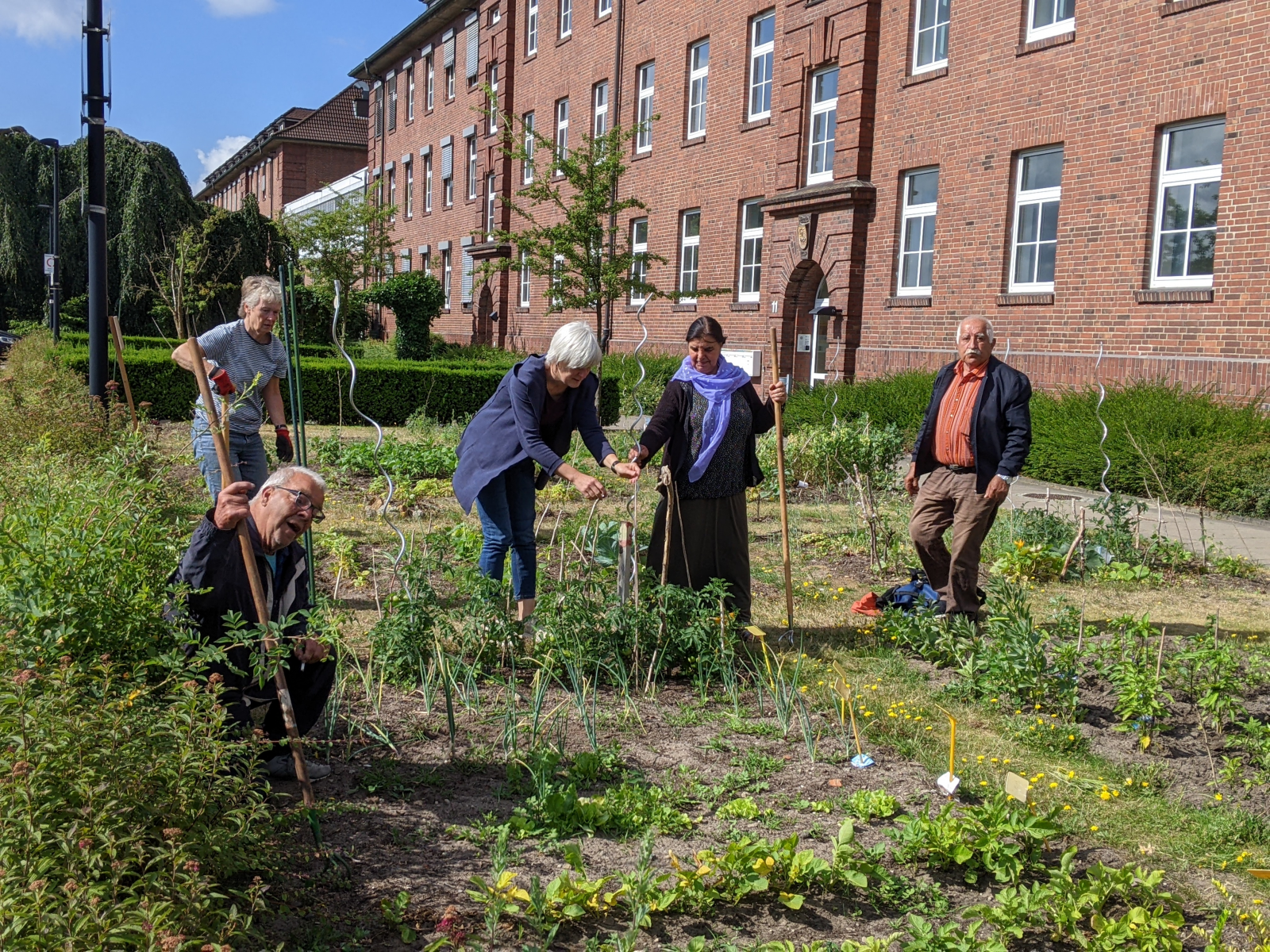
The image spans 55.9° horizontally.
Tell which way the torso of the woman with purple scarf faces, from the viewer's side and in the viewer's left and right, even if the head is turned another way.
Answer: facing the viewer

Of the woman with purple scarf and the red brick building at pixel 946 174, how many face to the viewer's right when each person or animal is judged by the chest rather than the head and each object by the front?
0

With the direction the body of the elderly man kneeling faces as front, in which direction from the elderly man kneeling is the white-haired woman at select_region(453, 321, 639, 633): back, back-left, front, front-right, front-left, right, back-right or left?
left

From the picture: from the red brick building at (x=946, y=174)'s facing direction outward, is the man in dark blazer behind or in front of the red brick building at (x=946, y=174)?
in front

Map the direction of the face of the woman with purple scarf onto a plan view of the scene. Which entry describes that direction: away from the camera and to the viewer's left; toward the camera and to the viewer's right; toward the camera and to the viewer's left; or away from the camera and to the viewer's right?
toward the camera and to the viewer's left

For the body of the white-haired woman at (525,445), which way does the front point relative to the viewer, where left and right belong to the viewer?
facing the viewer and to the right of the viewer

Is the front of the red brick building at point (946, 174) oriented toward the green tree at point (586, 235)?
no

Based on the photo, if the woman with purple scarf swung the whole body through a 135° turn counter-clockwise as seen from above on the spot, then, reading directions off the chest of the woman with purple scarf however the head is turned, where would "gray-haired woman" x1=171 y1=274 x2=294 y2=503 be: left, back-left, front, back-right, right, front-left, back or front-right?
back-left

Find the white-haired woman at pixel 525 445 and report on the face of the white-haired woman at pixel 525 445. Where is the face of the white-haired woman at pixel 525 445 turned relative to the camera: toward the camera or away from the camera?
toward the camera

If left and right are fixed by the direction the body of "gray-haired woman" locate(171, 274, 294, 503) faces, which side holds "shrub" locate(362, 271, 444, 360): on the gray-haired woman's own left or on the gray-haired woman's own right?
on the gray-haired woman's own left

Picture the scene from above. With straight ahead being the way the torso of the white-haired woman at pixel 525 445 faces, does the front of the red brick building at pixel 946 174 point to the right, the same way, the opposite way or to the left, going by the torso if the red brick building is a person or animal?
to the right

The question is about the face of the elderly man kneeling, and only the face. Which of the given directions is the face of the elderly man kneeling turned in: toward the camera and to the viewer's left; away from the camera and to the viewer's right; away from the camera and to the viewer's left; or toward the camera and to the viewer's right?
toward the camera and to the viewer's right

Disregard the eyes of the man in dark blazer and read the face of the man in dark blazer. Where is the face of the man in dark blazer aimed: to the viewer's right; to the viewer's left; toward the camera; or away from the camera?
toward the camera

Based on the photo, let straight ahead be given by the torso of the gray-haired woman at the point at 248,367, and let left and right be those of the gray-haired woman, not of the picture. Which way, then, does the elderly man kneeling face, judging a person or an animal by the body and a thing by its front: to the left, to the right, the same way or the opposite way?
the same way
